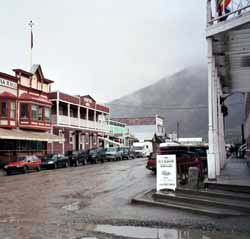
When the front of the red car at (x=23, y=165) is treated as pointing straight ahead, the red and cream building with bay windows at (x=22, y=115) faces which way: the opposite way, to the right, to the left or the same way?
to the left

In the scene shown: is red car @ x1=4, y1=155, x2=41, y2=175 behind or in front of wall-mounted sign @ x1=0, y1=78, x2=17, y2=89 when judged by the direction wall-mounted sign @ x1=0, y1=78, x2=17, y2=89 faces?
in front

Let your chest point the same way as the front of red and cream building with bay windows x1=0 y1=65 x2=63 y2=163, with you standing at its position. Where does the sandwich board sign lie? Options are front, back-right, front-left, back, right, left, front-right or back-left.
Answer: front-right

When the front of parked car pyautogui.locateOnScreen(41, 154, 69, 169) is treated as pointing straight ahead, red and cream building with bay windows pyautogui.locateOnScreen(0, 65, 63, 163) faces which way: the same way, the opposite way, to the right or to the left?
to the left

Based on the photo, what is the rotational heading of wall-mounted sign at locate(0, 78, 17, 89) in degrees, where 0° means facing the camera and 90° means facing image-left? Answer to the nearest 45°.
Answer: approximately 315°

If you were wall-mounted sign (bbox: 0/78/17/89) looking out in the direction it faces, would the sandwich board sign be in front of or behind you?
in front

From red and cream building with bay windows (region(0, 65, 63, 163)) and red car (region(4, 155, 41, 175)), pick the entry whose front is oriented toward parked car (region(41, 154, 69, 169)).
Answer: the red and cream building with bay windows

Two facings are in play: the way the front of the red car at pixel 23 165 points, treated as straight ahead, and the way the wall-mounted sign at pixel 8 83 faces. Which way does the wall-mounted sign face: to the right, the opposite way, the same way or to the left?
to the left

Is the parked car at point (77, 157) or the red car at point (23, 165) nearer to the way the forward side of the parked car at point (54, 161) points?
the red car

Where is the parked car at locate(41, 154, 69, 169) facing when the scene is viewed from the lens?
facing the viewer and to the left of the viewer

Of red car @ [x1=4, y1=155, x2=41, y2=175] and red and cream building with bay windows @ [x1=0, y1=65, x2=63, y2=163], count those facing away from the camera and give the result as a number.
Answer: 0

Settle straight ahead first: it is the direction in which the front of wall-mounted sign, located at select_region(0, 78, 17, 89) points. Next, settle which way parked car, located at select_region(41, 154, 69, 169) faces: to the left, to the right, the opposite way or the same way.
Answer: to the right

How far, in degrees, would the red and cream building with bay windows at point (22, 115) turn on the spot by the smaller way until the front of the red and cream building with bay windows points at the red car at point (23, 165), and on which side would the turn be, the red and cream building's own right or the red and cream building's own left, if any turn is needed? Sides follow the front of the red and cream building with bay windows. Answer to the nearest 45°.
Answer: approximately 45° to the red and cream building's own right

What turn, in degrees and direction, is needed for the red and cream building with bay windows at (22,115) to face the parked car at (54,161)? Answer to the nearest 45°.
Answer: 0° — it already faces it

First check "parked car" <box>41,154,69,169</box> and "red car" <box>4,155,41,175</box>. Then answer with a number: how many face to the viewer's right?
0

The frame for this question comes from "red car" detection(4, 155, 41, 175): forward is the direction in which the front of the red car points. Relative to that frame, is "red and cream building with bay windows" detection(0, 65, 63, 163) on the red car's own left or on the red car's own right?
on the red car's own right

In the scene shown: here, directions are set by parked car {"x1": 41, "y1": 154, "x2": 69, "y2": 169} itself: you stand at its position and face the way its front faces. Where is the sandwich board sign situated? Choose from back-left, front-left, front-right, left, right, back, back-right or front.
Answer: front-left
